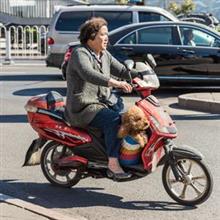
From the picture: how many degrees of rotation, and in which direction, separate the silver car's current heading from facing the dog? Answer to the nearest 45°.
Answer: approximately 90° to its right

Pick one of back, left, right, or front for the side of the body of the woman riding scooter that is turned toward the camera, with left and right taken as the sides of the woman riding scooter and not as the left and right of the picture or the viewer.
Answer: right

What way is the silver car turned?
to the viewer's right

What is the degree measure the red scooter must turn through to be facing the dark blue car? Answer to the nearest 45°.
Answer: approximately 90° to its left

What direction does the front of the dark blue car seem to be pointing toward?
to the viewer's right

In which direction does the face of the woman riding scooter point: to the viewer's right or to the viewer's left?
to the viewer's right

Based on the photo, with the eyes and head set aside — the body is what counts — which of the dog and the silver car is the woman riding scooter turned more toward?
the dog

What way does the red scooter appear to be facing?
to the viewer's right

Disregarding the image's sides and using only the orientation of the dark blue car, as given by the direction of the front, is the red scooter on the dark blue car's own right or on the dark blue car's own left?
on the dark blue car's own right

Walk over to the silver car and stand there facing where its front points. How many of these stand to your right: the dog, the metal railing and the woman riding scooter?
2
